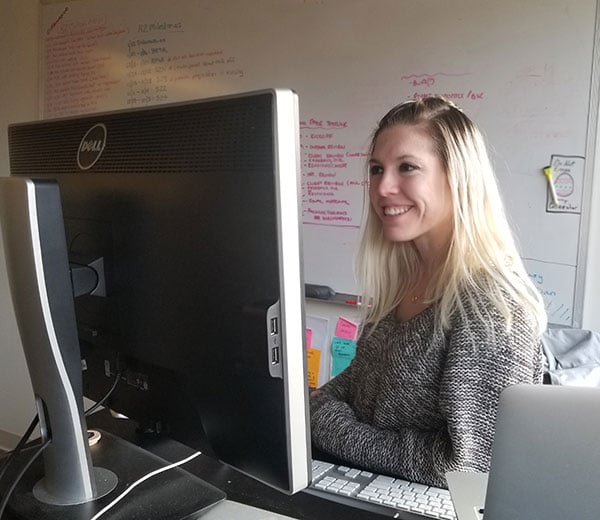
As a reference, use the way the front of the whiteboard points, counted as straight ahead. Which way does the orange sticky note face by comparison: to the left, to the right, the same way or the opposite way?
the same way

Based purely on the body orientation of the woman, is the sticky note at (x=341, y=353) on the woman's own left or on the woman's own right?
on the woman's own right

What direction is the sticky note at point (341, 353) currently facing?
toward the camera

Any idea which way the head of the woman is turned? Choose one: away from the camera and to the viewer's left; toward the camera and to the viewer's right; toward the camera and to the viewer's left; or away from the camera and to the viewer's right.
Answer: toward the camera and to the viewer's left

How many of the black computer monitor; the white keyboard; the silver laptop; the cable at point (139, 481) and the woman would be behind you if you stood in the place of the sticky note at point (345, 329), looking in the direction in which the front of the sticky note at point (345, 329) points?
0

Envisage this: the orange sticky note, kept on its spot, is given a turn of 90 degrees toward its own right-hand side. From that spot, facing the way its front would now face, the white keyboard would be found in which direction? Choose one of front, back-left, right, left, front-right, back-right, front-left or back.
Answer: left

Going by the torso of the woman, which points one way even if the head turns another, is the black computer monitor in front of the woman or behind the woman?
in front

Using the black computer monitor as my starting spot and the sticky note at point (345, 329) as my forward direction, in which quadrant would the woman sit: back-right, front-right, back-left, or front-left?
front-right

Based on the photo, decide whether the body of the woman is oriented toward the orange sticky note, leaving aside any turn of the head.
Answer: no

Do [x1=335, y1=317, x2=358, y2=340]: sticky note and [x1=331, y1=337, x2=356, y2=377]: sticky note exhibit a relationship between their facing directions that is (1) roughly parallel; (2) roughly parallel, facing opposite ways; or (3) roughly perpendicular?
roughly parallel

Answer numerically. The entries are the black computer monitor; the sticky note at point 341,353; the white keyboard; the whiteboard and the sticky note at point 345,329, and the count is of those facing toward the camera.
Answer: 3

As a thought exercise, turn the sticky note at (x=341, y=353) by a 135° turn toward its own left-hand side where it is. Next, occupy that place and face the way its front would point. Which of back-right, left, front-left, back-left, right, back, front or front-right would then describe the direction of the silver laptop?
back-right

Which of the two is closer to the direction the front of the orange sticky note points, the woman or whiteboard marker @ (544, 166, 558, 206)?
the woman

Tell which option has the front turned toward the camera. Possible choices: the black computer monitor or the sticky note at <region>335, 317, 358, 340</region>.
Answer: the sticky note

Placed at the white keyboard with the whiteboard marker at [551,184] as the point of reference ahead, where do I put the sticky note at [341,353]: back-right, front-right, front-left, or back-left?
front-left
